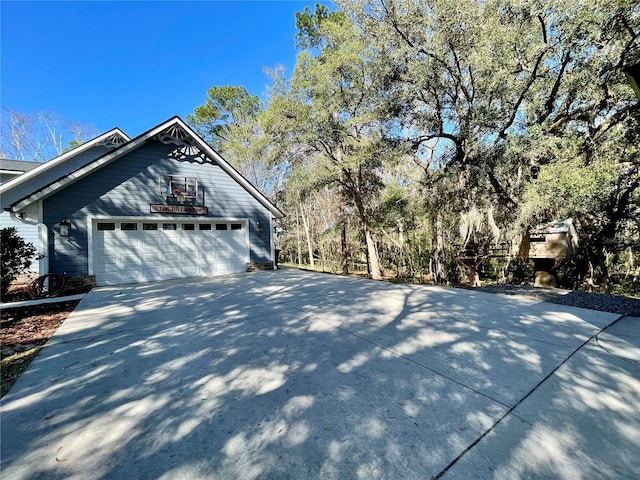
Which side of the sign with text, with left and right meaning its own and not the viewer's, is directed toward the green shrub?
right

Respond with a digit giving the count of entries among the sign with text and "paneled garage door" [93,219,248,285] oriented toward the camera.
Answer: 2

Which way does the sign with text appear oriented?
toward the camera

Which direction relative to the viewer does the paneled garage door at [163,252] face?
toward the camera

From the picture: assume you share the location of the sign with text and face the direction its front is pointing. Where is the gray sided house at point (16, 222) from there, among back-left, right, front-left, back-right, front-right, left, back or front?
back-right

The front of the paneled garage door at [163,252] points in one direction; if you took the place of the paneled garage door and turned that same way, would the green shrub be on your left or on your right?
on your right
